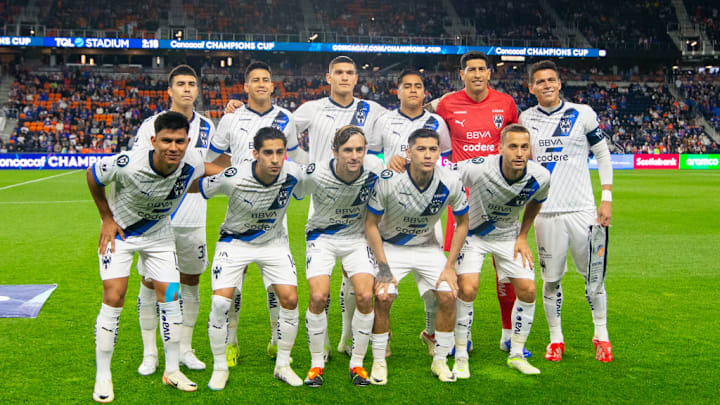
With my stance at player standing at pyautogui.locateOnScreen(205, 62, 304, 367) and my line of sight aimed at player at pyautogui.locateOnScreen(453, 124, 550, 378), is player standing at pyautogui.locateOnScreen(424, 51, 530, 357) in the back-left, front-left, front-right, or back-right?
front-left

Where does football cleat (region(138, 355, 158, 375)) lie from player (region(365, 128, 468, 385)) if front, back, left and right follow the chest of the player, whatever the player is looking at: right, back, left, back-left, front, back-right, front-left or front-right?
right

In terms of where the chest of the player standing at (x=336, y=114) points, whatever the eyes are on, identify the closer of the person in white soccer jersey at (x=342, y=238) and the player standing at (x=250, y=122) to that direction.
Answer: the person in white soccer jersey

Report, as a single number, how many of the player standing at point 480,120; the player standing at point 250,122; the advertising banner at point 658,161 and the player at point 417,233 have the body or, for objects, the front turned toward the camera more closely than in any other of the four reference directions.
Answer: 4

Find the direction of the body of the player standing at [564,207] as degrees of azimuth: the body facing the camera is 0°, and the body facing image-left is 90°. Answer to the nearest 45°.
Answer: approximately 0°

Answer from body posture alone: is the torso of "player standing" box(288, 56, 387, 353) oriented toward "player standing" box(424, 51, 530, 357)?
no

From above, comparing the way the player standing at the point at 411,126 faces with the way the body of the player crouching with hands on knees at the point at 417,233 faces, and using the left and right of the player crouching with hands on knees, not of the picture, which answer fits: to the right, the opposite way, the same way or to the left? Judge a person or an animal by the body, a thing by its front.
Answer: the same way

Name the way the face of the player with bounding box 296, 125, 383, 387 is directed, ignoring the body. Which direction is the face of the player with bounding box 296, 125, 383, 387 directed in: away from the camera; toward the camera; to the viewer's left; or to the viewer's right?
toward the camera

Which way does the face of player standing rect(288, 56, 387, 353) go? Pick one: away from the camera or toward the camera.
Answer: toward the camera

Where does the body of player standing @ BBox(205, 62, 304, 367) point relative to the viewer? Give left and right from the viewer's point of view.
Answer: facing the viewer

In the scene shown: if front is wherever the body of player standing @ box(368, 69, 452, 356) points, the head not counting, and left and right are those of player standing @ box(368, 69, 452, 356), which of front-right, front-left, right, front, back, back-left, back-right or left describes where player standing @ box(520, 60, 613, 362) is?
left

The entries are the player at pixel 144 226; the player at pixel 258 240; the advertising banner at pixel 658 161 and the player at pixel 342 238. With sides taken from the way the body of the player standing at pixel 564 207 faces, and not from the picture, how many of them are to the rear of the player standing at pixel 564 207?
1

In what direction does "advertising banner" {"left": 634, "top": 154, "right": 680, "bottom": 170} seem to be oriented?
toward the camera

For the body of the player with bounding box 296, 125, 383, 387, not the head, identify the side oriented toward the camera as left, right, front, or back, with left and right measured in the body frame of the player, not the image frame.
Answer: front

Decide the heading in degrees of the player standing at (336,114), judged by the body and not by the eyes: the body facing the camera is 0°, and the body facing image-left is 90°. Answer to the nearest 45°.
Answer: approximately 0°

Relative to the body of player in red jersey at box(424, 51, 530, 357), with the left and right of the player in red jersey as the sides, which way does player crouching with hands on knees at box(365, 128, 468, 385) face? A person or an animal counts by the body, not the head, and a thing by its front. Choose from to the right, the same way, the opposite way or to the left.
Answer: the same way

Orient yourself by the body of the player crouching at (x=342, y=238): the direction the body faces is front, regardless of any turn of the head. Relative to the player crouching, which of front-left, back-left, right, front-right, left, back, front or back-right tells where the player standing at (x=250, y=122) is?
back-right

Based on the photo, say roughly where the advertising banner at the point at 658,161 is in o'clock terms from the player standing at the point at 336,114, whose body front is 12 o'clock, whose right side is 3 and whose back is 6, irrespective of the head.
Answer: The advertising banner is roughly at 7 o'clock from the player standing.
